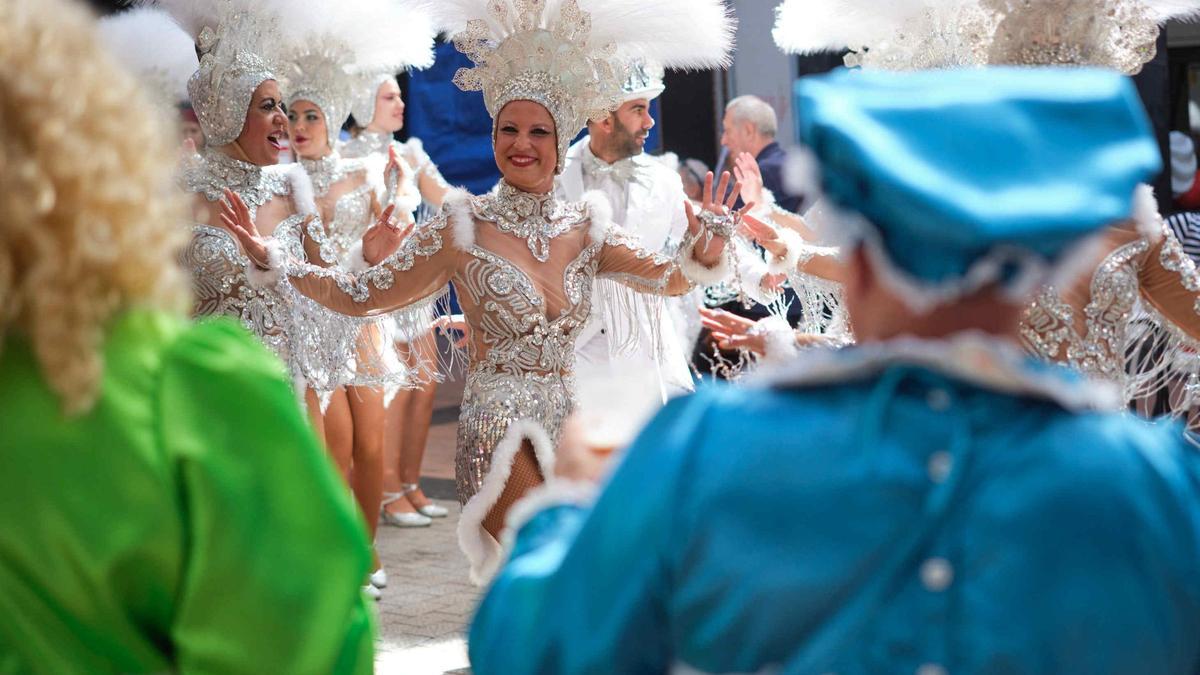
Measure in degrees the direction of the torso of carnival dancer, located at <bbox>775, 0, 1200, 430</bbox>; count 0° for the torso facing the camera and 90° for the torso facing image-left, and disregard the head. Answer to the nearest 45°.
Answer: approximately 45°

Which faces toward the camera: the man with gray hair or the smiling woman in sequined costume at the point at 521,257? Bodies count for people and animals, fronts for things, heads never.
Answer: the smiling woman in sequined costume

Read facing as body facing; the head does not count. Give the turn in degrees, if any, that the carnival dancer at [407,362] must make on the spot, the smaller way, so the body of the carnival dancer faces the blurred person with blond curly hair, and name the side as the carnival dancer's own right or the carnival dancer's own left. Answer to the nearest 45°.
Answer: approximately 45° to the carnival dancer's own right

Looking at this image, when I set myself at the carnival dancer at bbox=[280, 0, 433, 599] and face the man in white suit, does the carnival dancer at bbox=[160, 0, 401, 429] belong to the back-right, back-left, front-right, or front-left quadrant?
back-right

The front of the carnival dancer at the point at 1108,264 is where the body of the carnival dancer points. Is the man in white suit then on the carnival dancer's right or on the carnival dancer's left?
on the carnival dancer's right

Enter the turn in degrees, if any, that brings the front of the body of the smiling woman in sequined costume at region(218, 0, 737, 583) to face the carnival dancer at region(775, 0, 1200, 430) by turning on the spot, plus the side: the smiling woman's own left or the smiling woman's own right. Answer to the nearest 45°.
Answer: approximately 90° to the smiling woman's own left

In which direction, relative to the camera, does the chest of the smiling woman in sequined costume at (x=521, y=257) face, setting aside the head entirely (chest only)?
toward the camera

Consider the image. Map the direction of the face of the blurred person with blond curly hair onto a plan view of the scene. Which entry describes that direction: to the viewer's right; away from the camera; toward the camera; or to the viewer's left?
away from the camera

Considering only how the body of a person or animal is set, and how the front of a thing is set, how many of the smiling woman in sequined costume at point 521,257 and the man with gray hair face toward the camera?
1

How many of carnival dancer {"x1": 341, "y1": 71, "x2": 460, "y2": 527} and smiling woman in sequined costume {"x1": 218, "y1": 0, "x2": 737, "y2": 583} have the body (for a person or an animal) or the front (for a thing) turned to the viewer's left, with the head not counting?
0

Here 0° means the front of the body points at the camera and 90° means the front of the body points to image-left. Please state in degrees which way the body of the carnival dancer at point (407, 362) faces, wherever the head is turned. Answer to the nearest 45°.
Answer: approximately 315°

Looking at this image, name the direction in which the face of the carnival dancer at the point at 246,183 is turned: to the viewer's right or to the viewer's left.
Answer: to the viewer's right

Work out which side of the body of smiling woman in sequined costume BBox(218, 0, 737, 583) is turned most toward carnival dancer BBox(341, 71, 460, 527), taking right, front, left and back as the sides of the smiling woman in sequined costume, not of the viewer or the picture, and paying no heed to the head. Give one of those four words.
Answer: back

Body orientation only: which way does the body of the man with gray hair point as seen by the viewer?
to the viewer's left
